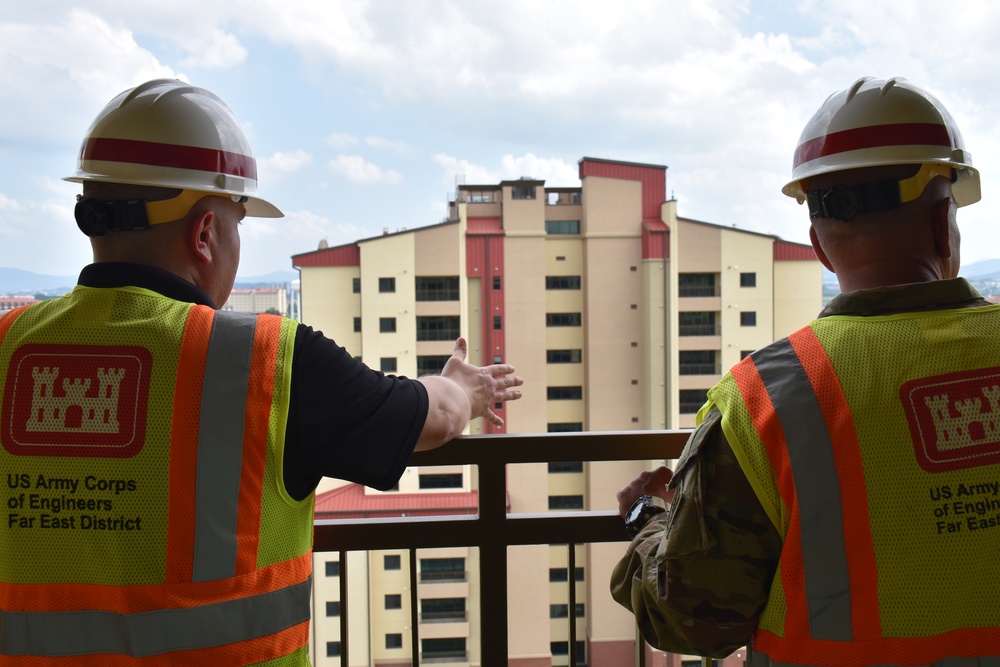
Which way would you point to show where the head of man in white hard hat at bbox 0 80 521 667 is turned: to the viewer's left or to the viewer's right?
to the viewer's right

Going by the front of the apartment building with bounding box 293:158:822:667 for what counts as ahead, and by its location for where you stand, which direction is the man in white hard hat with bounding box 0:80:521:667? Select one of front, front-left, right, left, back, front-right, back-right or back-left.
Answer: front

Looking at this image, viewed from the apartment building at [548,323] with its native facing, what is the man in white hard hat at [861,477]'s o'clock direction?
The man in white hard hat is roughly at 12 o'clock from the apartment building.

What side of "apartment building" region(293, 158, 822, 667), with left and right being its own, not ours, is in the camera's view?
front

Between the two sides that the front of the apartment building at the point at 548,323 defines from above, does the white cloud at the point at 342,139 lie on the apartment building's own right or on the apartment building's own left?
on the apartment building's own right

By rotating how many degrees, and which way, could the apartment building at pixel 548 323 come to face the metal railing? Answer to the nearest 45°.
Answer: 0° — it already faces it
